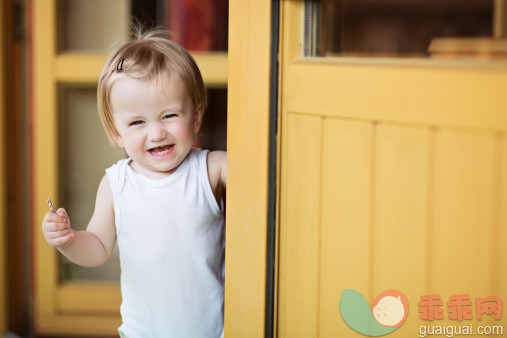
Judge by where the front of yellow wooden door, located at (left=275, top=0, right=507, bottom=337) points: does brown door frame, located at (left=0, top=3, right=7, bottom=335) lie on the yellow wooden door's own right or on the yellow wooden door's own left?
on the yellow wooden door's own right

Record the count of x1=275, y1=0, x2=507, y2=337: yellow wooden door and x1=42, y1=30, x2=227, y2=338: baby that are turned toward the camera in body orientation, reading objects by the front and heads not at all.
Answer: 2

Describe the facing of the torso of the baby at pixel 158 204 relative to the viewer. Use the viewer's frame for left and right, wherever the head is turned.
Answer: facing the viewer

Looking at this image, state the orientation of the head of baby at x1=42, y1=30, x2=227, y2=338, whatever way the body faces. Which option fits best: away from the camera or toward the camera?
toward the camera

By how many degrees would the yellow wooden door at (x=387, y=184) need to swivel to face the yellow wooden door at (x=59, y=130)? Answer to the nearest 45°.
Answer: approximately 135° to its right

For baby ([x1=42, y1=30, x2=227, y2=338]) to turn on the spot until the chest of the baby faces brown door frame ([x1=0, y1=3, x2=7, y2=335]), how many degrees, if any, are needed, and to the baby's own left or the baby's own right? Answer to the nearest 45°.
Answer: approximately 135° to the baby's own right

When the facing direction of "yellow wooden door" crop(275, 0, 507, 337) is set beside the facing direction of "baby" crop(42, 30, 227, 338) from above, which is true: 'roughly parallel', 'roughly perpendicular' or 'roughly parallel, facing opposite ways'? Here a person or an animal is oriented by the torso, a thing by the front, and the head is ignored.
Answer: roughly parallel

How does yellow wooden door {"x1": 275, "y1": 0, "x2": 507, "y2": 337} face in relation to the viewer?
toward the camera
